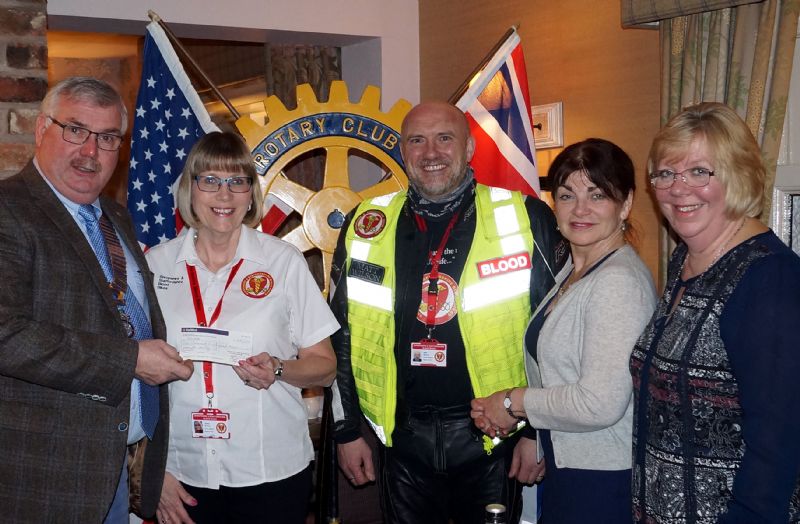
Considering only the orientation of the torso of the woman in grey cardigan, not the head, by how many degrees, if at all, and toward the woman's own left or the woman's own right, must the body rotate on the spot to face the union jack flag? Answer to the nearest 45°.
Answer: approximately 135° to the woman's own right

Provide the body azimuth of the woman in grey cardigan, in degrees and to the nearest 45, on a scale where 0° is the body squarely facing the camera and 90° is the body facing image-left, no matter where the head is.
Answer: approximately 45°

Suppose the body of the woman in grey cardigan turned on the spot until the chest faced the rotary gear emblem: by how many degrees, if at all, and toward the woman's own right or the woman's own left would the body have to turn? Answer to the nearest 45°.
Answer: approximately 90° to the woman's own right

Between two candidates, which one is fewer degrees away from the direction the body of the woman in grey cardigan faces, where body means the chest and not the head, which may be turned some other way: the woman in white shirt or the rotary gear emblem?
the woman in white shirt

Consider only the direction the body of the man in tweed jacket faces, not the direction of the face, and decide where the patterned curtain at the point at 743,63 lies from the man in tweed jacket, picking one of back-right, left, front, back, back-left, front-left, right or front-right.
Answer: front-left

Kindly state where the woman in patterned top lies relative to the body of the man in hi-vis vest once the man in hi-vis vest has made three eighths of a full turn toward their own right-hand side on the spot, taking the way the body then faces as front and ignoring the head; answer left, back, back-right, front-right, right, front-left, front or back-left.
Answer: back

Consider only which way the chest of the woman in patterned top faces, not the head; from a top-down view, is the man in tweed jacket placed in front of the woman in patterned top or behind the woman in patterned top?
in front

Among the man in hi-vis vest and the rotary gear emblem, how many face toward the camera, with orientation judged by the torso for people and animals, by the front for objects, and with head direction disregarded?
2

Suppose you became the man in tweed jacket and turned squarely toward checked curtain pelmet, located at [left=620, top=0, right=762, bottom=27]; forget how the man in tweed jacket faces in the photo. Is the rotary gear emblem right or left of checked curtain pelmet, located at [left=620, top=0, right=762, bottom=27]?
left

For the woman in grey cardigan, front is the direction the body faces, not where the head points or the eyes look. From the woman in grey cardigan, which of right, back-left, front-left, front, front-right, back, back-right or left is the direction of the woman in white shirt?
front-right
